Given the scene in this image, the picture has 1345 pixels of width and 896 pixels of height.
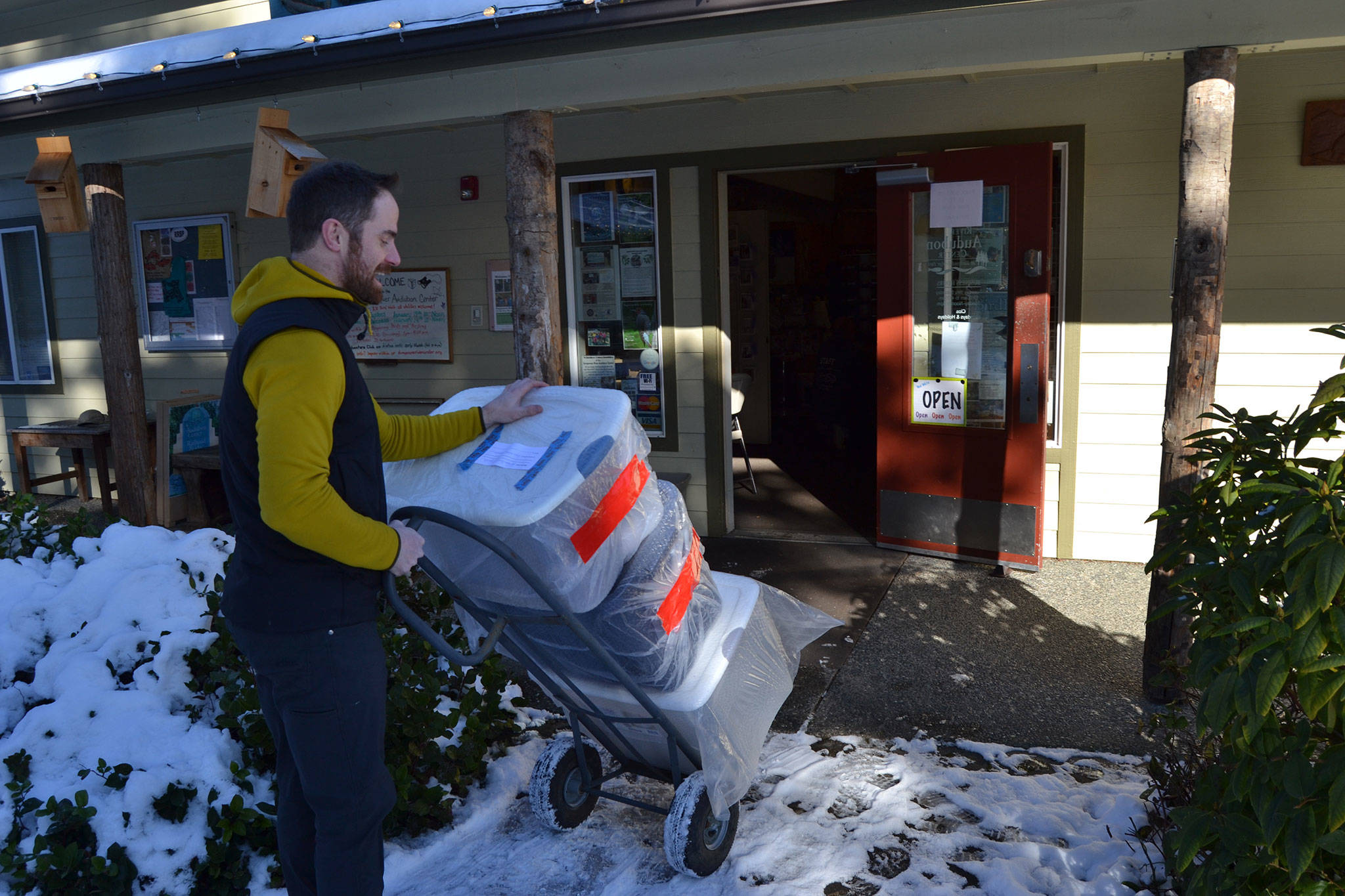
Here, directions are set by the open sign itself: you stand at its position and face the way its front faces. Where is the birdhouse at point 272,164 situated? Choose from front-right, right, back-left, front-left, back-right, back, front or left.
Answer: front-right

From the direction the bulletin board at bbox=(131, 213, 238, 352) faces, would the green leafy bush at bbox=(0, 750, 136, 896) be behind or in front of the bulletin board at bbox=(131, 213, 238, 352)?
in front

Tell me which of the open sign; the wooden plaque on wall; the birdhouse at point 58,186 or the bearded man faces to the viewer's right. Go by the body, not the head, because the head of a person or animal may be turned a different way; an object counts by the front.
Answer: the bearded man

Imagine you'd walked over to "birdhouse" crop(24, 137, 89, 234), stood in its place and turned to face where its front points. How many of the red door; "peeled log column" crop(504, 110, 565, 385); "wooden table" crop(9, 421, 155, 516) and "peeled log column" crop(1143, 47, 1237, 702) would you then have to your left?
3

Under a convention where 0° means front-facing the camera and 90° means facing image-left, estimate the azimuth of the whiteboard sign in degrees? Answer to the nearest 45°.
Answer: approximately 0°

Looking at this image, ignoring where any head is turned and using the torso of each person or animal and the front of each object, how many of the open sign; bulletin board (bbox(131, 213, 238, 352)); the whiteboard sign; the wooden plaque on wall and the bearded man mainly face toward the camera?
4

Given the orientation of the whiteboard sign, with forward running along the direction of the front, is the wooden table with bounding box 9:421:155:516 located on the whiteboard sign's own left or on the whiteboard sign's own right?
on the whiteboard sign's own right

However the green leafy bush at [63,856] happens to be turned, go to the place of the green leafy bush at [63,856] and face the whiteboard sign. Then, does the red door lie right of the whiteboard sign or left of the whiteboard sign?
right

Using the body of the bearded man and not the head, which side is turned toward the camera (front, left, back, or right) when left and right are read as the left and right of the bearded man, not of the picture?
right

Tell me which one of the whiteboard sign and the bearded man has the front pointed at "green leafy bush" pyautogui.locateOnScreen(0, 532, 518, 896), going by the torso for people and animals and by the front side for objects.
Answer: the whiteboard sign

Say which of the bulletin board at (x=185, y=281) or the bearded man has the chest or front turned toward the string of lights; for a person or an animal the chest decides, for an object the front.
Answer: the bulletin board

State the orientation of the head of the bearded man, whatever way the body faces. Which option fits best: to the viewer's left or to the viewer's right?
to the viewer's right

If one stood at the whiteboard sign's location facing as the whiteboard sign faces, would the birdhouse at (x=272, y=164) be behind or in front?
in front

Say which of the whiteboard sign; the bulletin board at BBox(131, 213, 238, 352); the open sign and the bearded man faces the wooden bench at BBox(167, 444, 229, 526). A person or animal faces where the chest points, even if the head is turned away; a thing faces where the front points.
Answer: the bulletin board

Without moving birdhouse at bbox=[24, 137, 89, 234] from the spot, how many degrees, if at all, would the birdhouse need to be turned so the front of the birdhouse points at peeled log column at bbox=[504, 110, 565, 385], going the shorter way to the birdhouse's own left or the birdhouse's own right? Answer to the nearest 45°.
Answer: approximately 90° to the birdhouse's own left

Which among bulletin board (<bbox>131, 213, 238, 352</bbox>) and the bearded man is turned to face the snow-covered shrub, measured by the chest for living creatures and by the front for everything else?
the bulletin board

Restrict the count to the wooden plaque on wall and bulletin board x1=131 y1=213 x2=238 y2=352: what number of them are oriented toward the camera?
2
